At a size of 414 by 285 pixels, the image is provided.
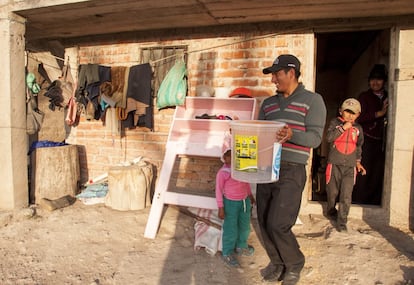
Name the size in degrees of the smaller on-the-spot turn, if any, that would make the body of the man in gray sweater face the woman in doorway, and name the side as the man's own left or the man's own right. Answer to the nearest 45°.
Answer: approximately 180°

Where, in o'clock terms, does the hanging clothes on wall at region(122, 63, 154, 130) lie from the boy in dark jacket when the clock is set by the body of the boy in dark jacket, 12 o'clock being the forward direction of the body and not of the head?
The hanging clothes on wall is roughly at 3 o'clock from the boy in dark jacket.

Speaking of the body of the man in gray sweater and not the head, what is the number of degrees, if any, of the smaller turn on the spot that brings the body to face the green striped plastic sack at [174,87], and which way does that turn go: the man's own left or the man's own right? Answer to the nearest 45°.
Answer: approximately 90° to the man's own right

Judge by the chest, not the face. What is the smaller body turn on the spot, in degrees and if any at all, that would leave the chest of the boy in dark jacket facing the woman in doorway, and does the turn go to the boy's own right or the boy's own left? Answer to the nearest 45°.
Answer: approximately 180°

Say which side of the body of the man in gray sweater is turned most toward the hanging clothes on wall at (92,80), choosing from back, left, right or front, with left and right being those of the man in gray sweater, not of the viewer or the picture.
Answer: right

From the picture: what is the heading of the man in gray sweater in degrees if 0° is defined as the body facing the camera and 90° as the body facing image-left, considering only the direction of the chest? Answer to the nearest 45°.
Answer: approximately 45°

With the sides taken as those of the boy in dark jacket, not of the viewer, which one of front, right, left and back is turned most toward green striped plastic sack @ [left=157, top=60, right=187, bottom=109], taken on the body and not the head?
right

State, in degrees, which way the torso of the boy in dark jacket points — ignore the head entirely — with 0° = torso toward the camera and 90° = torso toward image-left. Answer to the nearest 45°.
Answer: approximately 0°

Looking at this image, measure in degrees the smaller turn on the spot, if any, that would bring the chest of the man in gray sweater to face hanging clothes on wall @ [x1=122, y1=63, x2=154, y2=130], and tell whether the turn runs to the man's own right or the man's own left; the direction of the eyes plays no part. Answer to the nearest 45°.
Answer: approximately 90° to the man's own right
